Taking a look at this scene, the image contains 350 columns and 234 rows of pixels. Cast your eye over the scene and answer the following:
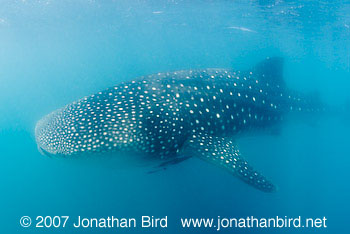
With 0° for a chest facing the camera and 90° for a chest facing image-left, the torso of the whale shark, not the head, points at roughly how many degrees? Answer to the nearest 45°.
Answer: approximately 45°
